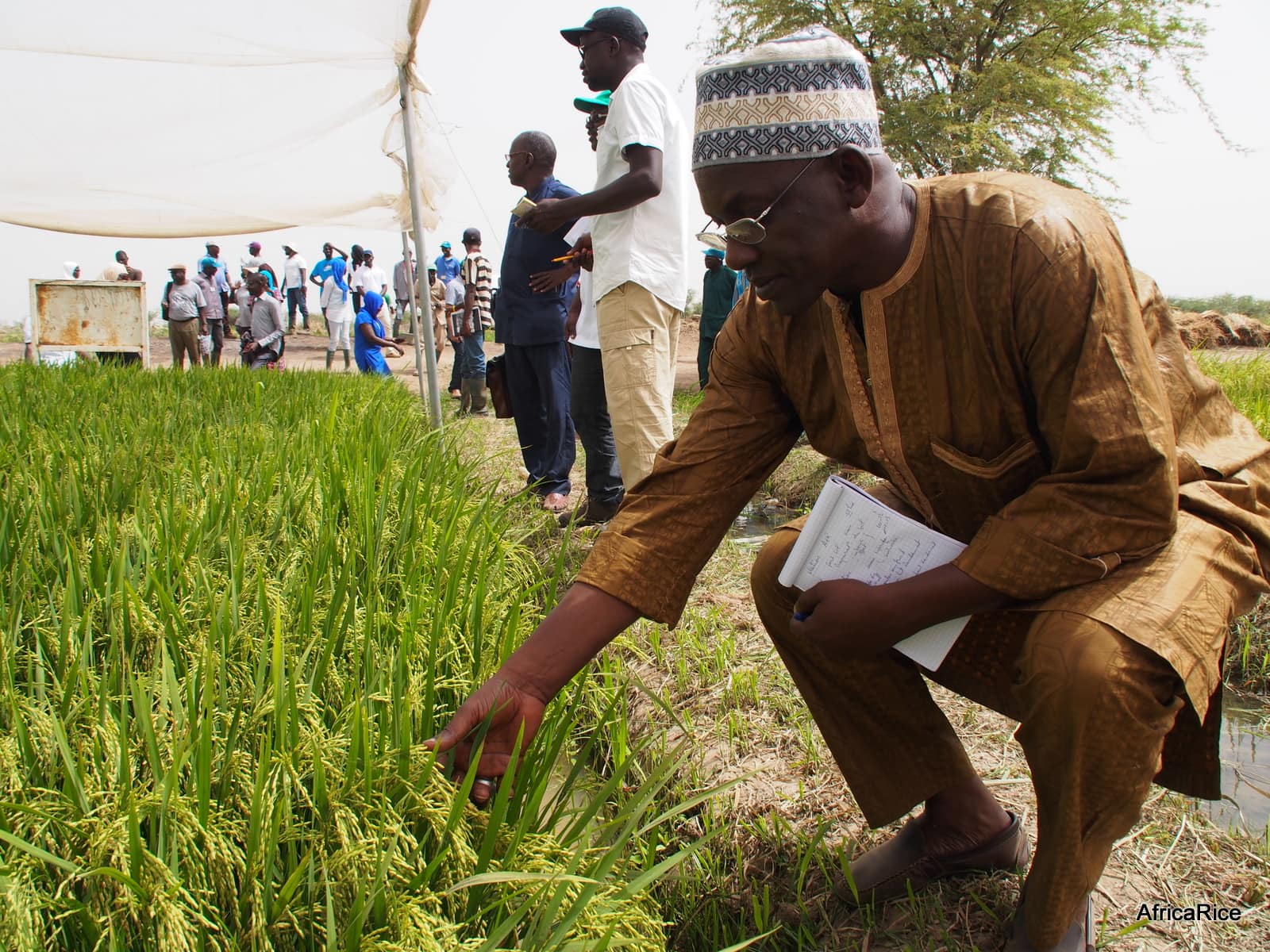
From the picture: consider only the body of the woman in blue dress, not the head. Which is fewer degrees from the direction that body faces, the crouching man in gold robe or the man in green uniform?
the man in green uniform

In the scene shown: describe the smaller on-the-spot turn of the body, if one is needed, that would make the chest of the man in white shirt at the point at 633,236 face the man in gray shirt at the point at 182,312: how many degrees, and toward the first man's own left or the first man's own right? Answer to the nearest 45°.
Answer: approximately 45° to the first man's own right

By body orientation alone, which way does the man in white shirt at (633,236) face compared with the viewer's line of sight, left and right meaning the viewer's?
facing to the left of the viewer

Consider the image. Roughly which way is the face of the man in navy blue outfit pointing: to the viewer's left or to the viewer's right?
to the viewer's left

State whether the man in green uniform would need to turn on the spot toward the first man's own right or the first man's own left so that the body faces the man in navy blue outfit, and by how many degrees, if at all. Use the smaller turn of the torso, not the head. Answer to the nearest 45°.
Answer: approximately 45° to the first man's own left

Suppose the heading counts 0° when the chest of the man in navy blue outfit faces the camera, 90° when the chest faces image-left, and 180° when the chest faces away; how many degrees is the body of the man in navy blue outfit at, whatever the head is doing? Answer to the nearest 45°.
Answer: approximately 45°

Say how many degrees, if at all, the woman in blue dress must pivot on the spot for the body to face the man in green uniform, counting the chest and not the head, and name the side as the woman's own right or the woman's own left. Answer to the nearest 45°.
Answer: approximately 45° to the woman's own right

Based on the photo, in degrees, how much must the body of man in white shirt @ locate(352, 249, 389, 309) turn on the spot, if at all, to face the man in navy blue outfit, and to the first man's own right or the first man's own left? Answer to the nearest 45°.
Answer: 0° — they already face them
